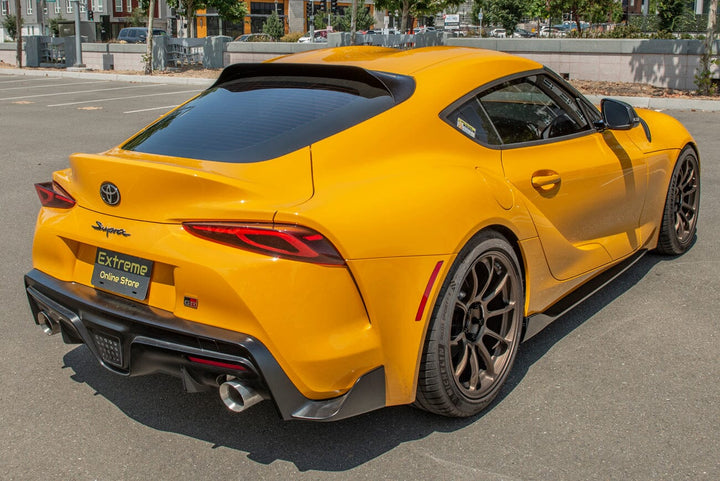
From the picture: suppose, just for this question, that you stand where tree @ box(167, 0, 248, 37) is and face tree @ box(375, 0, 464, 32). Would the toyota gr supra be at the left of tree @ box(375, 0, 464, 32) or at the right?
right

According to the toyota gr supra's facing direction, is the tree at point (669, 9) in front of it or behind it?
in front

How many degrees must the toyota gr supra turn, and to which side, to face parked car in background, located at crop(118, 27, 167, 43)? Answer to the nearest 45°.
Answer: approximately 45° to its left

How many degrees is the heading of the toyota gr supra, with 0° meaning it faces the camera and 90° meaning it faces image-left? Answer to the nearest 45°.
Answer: approximately 225°

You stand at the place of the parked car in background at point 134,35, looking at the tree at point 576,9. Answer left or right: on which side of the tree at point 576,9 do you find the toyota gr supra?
right

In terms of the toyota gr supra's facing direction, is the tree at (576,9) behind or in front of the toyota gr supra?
in front

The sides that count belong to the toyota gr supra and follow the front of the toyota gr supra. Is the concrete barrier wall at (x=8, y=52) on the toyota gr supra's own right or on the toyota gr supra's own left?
on the toyota gr supra's own left

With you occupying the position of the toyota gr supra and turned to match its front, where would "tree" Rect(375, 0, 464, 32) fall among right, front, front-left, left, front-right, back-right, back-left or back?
front-left

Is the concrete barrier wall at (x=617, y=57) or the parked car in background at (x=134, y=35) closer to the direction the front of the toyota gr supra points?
the concrete barrier wall
